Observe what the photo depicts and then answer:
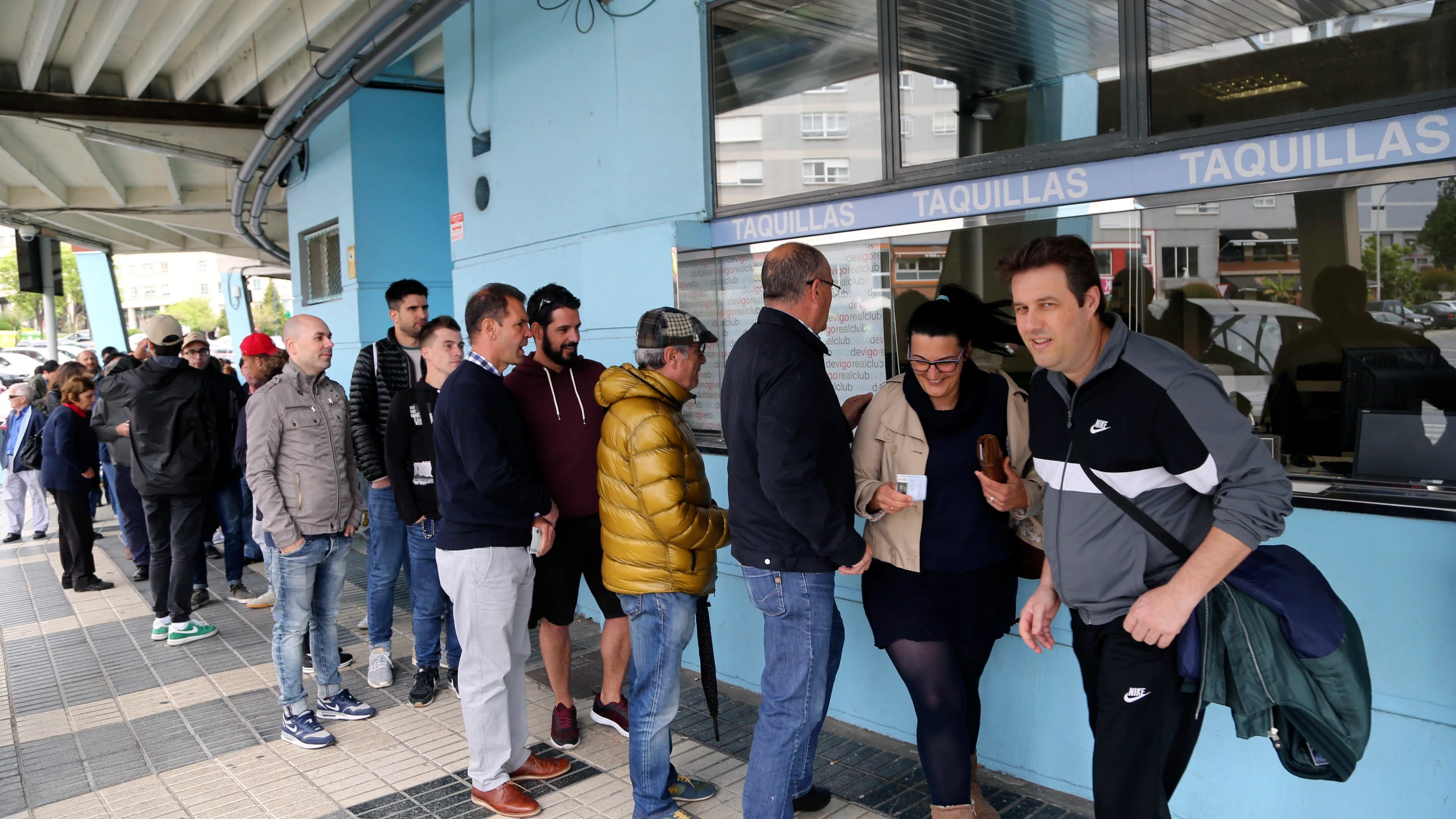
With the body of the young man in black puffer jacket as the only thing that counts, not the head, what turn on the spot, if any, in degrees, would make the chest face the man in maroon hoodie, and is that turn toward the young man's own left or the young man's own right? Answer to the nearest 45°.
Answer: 0° — they already face them

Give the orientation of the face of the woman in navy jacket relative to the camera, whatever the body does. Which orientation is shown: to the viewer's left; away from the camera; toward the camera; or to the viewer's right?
to the viewer's right

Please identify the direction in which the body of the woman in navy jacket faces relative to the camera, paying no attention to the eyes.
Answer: to the viewer's right

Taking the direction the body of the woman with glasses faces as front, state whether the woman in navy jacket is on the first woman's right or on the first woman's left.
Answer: on the first woman's right

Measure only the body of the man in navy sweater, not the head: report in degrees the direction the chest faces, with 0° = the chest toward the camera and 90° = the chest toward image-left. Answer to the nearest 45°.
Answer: approximately 270°

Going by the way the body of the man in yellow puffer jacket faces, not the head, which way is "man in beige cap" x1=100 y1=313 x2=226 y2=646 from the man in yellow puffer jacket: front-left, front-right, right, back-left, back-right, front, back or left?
back-left

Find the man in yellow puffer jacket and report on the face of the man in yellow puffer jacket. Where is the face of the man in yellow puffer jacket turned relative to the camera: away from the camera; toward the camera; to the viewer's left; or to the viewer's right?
to the viewer's right

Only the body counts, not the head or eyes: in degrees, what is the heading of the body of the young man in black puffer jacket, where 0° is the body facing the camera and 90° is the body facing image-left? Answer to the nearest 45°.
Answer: approximately 315°

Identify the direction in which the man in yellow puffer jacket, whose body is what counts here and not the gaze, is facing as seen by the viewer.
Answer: to the viewer's right

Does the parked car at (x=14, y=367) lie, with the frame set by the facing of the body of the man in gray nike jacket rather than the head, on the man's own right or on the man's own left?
on the man's own right
